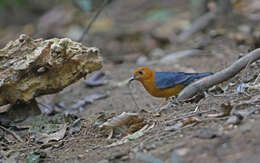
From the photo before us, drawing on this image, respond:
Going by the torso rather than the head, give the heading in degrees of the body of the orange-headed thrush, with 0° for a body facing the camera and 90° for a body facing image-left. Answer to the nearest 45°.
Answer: approximately 90°

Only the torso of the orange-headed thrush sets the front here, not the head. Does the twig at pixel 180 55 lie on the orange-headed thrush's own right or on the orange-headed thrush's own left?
on the orange-headed thrush's own right
